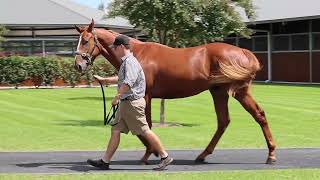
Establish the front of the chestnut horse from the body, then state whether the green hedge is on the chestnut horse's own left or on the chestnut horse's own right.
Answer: on the chestnut horse's own right

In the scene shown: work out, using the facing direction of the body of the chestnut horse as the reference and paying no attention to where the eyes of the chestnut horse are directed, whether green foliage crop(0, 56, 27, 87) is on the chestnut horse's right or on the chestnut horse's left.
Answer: on the chestnut horse's right

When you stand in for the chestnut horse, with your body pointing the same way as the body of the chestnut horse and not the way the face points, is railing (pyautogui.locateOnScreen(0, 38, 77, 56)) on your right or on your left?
on your right

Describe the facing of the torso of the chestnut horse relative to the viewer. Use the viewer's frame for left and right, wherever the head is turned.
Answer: facing to the left of the viewer
